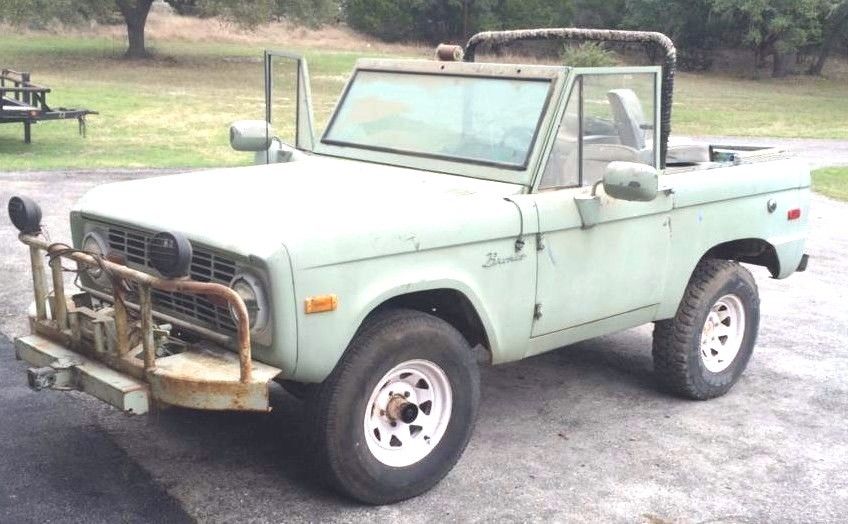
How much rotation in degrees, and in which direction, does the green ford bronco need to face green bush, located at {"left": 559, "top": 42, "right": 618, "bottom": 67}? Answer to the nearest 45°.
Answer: approximately 135° to its right

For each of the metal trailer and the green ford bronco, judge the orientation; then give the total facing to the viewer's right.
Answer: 1

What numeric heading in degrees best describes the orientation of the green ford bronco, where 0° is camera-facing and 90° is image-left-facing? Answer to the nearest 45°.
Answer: approximately 45°

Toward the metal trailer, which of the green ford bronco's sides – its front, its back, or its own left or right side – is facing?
right

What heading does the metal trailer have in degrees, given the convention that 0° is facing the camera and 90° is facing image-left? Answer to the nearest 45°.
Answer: approximately 270°

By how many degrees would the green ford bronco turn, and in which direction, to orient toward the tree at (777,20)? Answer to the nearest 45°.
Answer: approximately 135° to its right

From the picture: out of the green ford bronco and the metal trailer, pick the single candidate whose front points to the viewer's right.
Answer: the metal trailer
